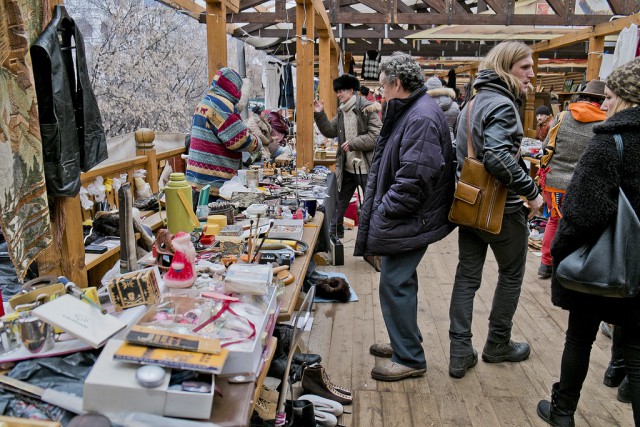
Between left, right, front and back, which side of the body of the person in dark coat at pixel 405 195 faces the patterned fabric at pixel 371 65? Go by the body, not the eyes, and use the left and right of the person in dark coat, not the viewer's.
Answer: right

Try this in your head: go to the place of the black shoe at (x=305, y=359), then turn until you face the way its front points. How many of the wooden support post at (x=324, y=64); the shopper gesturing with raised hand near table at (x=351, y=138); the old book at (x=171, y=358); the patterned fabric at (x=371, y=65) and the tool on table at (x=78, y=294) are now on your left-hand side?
3

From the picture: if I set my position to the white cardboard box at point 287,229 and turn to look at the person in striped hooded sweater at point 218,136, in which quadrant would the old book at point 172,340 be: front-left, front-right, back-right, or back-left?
back-left

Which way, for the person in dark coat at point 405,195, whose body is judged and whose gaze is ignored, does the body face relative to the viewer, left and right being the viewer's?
facing to the left of the viewer

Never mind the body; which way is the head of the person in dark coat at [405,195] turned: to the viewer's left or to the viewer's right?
to the viewer's left

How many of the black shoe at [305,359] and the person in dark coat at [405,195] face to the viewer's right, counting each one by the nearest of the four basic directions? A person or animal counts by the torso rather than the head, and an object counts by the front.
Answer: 1

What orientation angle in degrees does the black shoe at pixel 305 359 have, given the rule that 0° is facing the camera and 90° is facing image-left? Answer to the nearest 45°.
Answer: approximately 270°
